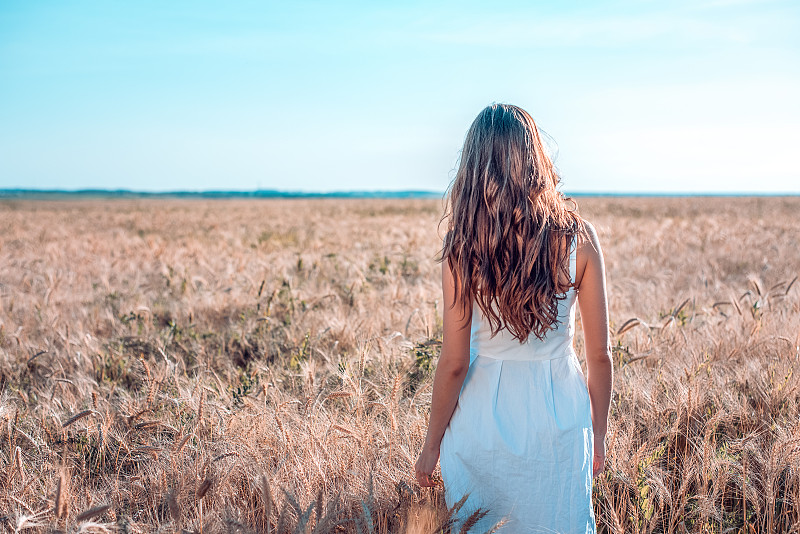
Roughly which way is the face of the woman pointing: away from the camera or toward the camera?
away from the camera

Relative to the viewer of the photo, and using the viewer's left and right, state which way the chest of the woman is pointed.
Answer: facing away from the viewer
